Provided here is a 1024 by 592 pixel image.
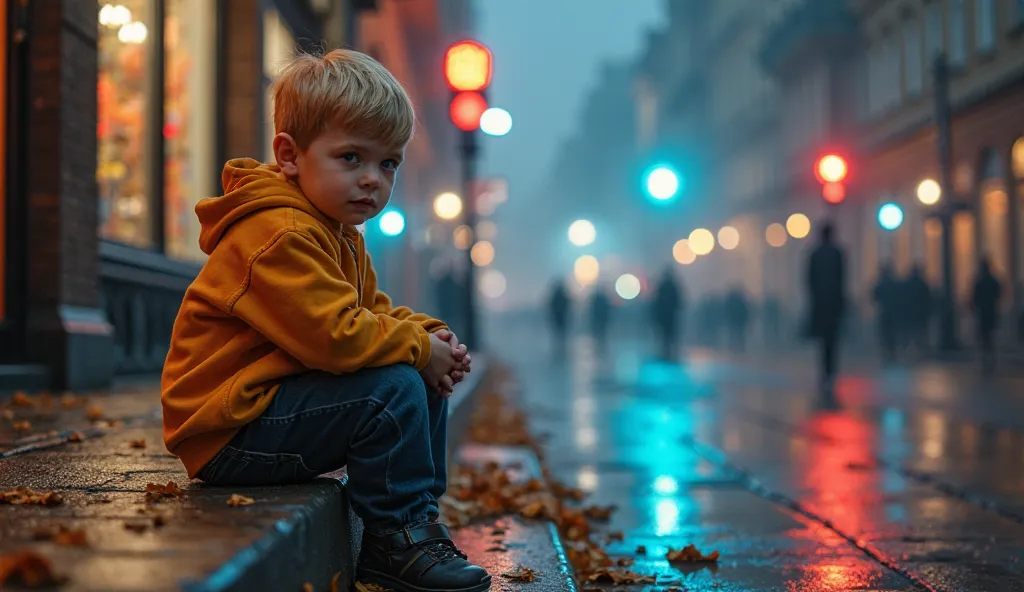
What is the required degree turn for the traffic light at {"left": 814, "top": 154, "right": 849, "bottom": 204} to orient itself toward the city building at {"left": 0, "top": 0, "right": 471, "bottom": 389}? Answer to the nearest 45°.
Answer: approximately 45° to its right

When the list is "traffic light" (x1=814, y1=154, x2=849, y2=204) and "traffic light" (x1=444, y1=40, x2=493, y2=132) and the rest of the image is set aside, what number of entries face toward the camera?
2

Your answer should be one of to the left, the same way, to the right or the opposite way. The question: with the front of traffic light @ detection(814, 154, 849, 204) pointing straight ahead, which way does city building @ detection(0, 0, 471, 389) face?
to the left

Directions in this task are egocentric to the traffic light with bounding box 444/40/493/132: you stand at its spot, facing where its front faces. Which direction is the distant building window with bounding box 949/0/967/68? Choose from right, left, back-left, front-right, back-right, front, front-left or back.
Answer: back-left

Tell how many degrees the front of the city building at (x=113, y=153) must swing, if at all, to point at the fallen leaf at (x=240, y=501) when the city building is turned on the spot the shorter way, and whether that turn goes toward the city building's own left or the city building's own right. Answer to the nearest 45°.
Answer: approximately 45° to the city building's own right
